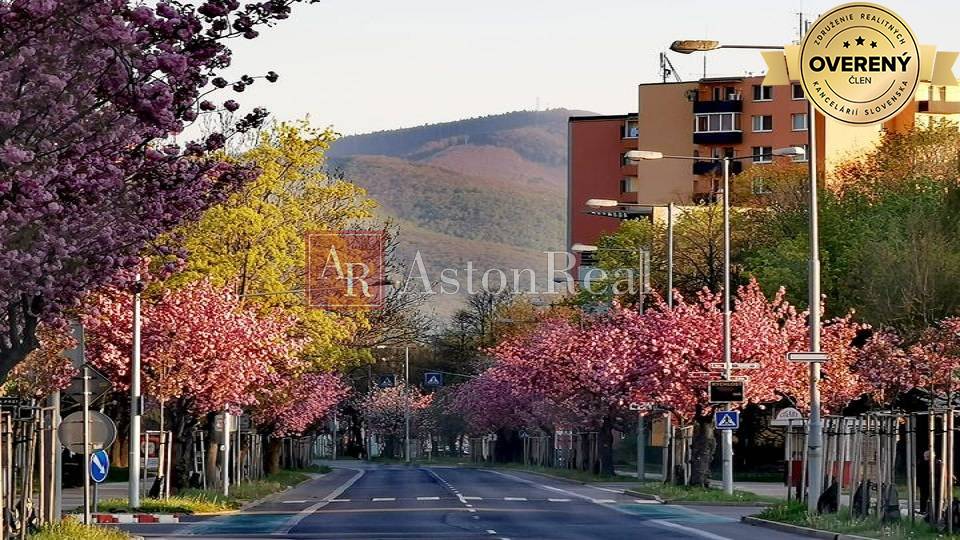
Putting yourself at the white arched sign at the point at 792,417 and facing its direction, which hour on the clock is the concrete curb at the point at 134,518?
The concrete curb is roughly at 2 o'clock from the white arched sign.

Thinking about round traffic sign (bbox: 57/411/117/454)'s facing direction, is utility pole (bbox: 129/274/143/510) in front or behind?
in front

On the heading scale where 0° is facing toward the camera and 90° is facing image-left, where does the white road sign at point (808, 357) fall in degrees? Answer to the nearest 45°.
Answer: approximately 0°

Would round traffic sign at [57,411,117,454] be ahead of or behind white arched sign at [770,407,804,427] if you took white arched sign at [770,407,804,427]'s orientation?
ahead

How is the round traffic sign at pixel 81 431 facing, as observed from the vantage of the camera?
facing away from the viewer

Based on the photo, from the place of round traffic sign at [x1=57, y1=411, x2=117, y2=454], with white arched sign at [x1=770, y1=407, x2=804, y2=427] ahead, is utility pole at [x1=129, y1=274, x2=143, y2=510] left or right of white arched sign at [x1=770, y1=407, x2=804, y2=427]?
left

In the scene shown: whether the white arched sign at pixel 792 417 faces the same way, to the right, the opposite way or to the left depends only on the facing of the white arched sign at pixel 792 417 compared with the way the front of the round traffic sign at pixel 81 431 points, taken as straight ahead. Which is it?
the opposite way

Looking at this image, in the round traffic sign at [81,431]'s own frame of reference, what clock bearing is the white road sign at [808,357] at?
The white road sign is roughly at 3 o'clock from the round traffic sign.

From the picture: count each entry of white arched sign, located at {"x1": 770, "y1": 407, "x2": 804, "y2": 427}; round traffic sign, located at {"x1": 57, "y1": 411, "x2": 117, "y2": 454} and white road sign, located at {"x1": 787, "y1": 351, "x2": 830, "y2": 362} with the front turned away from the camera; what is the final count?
1

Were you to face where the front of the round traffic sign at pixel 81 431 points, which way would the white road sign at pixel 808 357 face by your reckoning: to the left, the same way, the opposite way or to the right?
the opposite way

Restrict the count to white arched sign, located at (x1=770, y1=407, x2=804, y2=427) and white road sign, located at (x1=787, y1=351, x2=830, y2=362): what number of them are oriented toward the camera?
2
